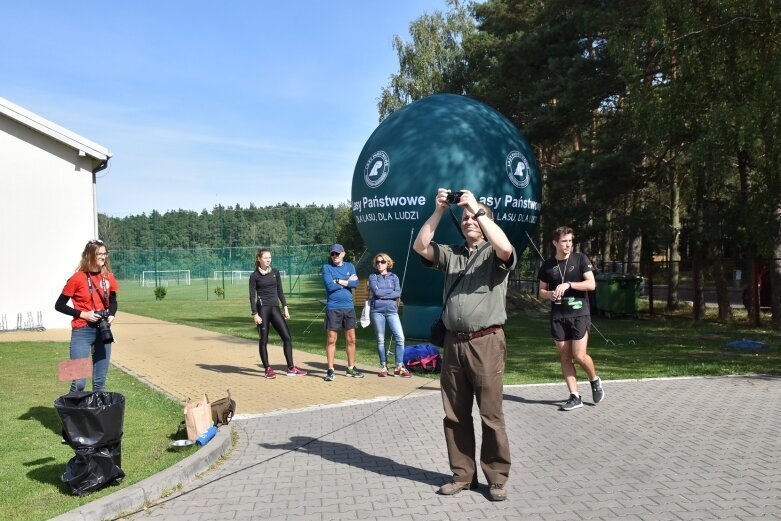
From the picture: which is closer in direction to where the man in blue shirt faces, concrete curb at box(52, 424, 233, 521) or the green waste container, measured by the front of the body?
the concrete curb

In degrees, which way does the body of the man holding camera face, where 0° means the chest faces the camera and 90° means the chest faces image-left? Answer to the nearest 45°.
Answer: approximately 45°

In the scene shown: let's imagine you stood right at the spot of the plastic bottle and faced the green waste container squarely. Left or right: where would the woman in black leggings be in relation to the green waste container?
left

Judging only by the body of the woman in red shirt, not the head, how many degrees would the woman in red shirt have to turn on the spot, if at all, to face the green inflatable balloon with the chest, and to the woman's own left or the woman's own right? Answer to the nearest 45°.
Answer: approximately 90° to the woman's own left

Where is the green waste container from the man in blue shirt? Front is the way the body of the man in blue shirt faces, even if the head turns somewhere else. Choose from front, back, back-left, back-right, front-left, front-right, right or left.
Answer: back-left

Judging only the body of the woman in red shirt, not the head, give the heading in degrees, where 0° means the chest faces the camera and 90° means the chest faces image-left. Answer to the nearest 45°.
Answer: approximately 315°

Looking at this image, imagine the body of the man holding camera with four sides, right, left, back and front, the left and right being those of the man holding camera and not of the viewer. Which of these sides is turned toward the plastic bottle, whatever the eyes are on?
right

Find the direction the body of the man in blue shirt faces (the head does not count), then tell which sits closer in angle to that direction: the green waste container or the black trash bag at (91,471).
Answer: the black trash bag

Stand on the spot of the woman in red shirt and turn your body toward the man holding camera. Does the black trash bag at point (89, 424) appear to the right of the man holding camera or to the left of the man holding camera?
right
